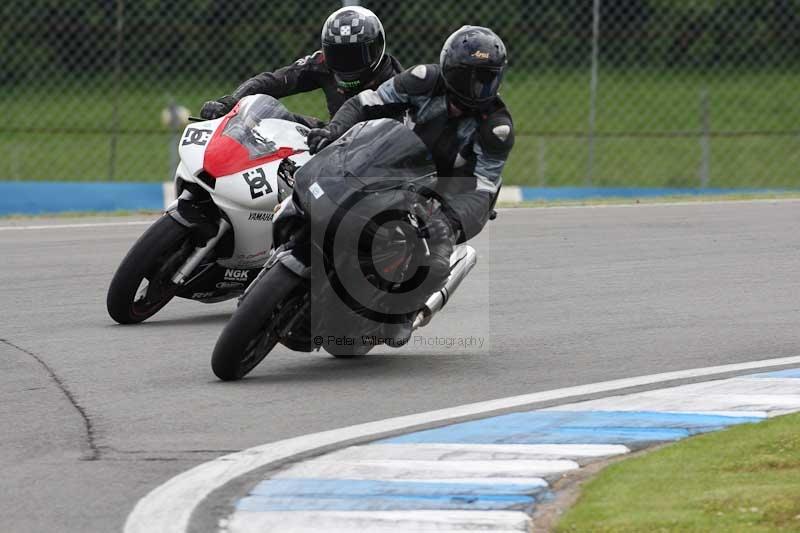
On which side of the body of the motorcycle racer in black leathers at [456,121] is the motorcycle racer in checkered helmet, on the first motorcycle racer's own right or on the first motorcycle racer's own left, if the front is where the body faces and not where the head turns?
on the first motorcycle racer's own right

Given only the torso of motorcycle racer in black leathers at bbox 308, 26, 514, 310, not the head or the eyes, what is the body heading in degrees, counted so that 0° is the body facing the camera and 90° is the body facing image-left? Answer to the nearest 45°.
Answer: approximately 45°

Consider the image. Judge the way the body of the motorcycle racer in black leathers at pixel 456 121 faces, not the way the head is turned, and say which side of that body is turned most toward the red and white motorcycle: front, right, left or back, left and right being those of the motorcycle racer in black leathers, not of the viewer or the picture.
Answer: right

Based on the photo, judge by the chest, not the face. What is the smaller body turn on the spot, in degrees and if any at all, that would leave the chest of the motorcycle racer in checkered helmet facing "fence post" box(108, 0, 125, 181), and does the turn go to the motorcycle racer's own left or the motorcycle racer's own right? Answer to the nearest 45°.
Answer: approximately 135° to the motorcycle racer's own right

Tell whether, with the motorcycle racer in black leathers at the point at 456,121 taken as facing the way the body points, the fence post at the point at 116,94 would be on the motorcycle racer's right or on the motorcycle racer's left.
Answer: on the motorcycle racer's right

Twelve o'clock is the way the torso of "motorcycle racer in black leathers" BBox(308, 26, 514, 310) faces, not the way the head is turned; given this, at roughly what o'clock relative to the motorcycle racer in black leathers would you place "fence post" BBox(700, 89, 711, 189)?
The fence post is roughly at 5 o'clock from the motorcycle racer in black leathers.

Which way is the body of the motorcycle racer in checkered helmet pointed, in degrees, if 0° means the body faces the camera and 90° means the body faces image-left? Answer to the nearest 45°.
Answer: approximately 45°

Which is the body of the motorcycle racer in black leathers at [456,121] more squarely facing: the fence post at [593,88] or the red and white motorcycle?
the red and white motorcycle

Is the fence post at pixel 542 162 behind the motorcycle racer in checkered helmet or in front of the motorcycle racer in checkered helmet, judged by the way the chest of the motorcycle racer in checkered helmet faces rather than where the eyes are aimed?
behind
